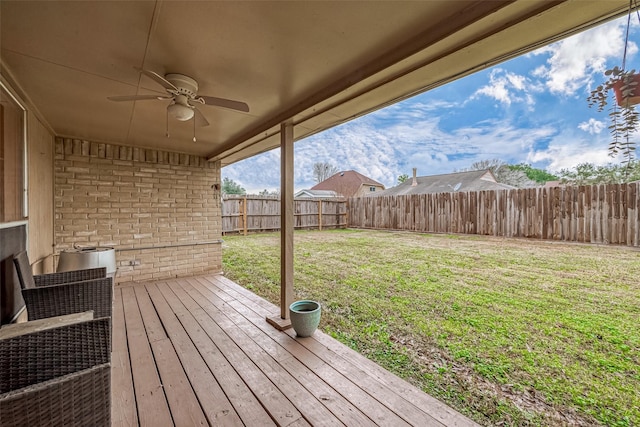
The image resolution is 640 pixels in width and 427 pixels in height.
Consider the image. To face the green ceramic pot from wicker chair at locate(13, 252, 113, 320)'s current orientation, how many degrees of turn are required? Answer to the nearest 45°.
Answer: approximately 45° to its right

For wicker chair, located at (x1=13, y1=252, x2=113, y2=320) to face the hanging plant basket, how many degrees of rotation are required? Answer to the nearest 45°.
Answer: approximately 45° to its right

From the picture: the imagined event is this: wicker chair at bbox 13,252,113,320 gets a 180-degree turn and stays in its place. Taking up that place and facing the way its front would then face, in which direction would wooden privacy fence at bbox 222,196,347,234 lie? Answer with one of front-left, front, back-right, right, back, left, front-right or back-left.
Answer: back-right

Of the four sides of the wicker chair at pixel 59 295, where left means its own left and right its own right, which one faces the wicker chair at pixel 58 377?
right

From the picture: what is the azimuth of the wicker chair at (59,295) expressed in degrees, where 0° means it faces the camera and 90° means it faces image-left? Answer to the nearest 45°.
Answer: approximately 270°

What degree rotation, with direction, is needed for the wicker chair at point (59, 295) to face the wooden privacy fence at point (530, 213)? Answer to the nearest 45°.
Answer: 0° — it already faces it
